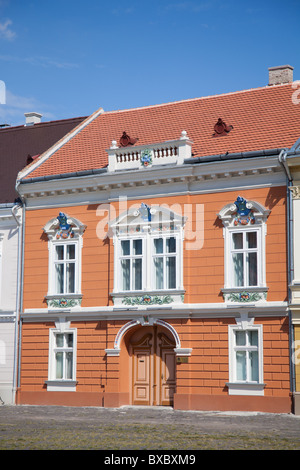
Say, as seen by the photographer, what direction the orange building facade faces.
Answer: facing the viewer
